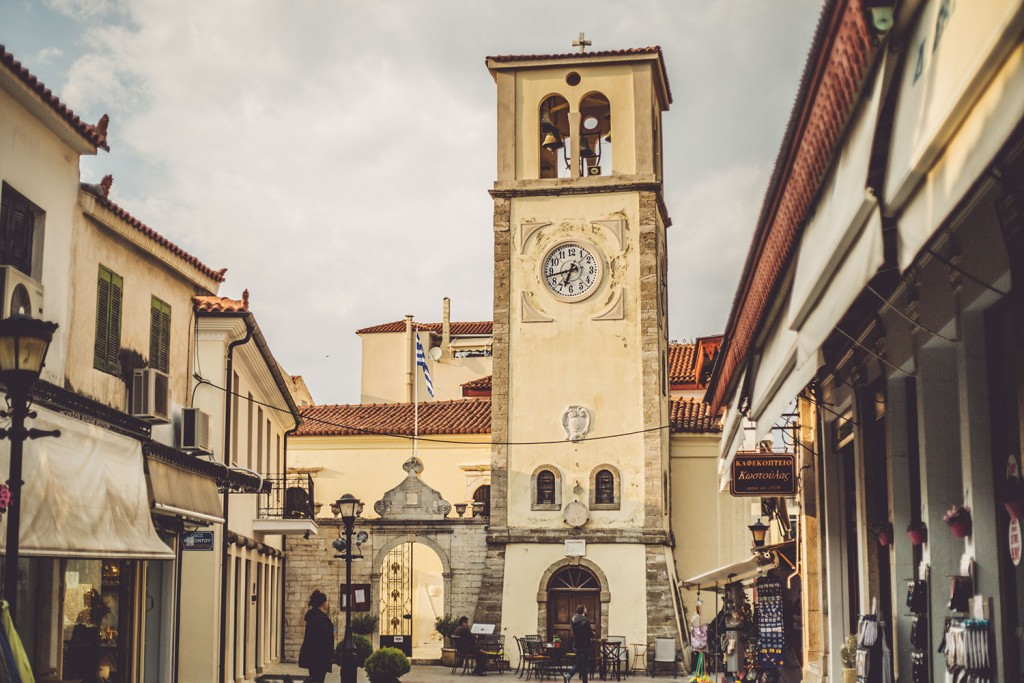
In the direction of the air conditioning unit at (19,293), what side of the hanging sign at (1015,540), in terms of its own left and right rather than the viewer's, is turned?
right

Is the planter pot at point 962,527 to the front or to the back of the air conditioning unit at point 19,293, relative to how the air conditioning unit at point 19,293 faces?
to the front

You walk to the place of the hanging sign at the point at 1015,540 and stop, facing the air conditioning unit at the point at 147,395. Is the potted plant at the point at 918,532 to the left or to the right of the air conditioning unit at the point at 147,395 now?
right

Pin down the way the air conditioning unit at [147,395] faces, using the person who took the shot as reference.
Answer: facing the viewer and to the right of the viewer

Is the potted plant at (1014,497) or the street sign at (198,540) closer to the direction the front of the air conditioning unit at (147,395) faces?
the potted plant

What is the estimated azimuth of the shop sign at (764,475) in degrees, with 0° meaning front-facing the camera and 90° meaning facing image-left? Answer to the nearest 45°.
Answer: approximately 0°

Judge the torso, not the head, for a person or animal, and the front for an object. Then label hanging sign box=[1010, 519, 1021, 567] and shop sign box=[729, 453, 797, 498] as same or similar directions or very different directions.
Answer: same or similar directions

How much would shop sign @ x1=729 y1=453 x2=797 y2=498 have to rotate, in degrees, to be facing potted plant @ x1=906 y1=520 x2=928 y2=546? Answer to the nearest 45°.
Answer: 0° — it already faces it
